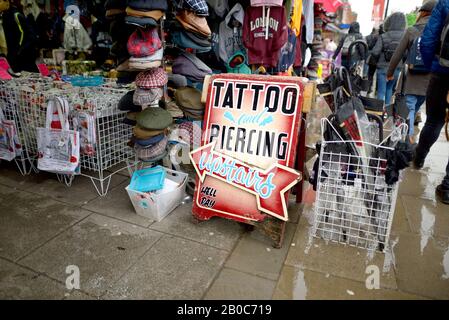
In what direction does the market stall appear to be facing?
toward the camera

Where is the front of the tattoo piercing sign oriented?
toward the camera

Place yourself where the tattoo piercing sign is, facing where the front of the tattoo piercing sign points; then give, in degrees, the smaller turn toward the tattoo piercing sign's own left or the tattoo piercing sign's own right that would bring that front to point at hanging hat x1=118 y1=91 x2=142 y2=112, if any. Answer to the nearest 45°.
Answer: approximately 135° to the tattoo piercing sign's own right

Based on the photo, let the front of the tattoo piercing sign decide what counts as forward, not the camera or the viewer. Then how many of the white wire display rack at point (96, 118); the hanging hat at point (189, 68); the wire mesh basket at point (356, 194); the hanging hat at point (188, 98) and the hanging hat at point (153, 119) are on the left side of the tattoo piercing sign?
1

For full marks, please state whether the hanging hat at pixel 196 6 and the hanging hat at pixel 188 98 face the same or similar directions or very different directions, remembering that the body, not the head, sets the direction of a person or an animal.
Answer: same or similar directions

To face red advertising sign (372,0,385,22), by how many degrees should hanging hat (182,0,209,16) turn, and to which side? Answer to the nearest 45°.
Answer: approximately 90° to its left

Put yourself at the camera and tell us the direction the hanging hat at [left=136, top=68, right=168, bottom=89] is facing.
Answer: facing the viewer and to the left of the viewer

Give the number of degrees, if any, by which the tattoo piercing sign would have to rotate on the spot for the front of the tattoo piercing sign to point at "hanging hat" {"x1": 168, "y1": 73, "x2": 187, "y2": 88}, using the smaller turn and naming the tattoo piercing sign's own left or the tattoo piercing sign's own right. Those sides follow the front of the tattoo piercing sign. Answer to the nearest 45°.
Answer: approximately 135° to the tattoo piercing sign's own right

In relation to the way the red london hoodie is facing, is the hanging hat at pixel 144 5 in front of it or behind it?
in front

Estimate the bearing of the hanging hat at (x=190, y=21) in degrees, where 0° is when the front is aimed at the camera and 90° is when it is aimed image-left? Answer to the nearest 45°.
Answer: approximately 315°

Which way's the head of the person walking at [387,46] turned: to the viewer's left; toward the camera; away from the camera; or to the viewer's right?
away from the camera
